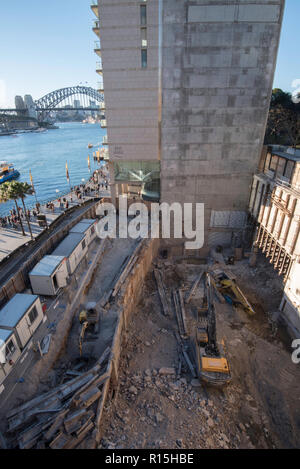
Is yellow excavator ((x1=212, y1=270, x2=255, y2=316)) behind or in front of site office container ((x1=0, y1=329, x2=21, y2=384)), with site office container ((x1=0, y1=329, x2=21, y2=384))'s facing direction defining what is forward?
in front

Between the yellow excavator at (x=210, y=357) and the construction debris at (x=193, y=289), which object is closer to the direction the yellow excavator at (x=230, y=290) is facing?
the yellow excavator

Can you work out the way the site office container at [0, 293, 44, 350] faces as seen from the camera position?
facing the viewer and to the right of the viewer

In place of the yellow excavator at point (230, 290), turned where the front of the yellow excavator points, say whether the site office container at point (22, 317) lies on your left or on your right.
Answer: on your right

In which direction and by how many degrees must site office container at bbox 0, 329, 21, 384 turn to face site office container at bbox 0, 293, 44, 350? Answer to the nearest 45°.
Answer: approximately 90° to its left

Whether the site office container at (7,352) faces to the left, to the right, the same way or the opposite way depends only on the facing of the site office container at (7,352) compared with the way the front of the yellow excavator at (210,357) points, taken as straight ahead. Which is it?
to the right

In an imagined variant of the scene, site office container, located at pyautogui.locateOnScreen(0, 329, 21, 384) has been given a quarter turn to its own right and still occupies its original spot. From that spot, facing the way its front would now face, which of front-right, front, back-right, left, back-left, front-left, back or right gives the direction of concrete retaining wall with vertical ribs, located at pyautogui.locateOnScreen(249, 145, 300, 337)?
back-left

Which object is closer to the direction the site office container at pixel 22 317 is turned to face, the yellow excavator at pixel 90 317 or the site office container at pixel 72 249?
the yellow excavator

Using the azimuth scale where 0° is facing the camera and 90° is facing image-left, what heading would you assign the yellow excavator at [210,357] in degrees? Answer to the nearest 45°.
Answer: approximately 180°

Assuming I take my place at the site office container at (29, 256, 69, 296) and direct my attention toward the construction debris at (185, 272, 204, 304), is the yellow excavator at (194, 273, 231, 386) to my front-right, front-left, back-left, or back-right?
front-right

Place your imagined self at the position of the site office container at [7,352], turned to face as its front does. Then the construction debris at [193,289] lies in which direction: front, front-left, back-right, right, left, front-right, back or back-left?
front-left

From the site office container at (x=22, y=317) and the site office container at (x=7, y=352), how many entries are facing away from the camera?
0

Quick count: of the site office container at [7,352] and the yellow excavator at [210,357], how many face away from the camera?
1

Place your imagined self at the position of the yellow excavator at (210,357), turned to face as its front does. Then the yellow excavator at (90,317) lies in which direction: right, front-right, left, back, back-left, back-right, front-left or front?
left

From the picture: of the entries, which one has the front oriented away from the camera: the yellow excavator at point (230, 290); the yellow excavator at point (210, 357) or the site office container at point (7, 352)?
the yellow excavator at point (210, 357)

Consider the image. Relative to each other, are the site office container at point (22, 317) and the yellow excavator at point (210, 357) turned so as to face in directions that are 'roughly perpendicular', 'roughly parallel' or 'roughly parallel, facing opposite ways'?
roughly perpendicular
